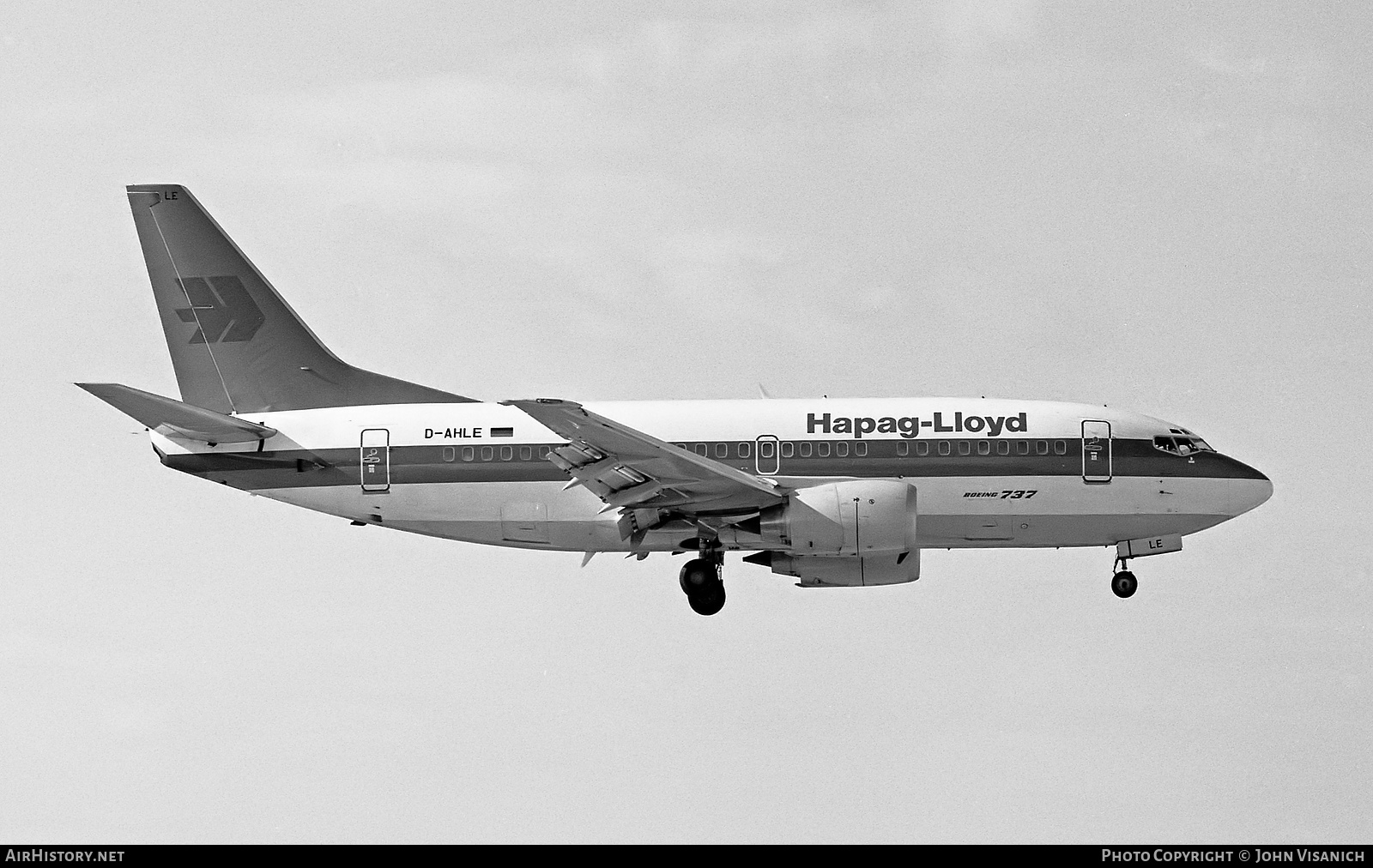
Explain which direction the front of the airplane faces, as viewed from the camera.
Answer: facing to the right of the viewer
